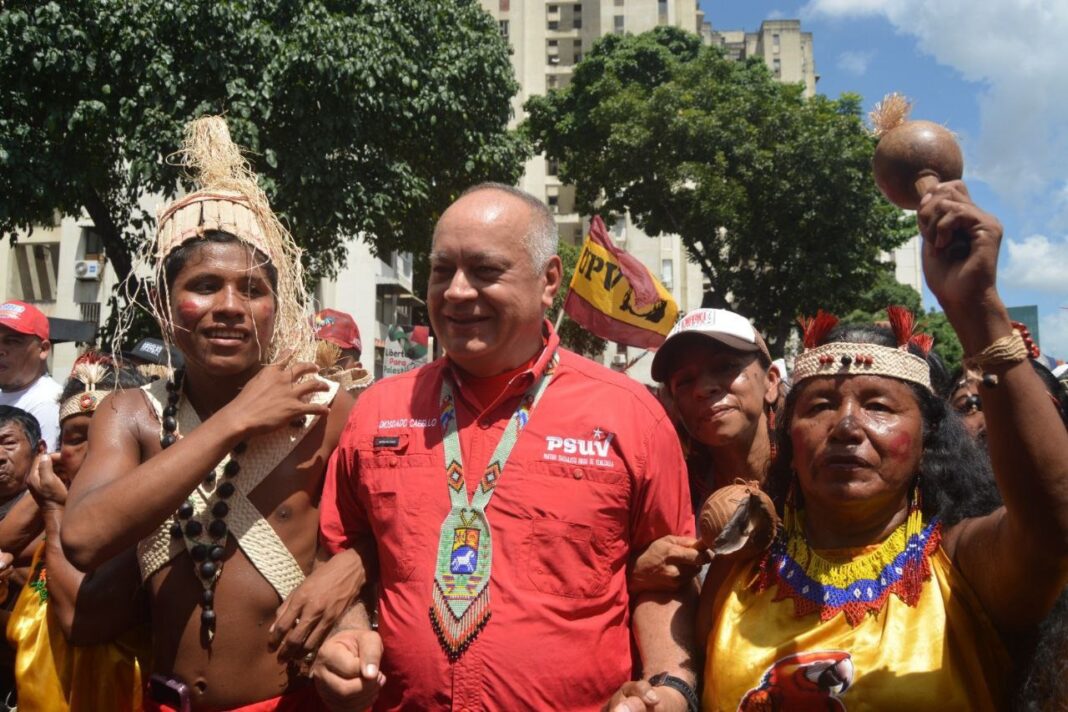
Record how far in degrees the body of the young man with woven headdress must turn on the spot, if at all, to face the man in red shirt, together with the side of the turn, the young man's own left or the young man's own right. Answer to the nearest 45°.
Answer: approximately 45° to the young man's own left

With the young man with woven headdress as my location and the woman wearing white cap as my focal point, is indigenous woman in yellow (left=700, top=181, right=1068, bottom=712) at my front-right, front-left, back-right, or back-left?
front-right

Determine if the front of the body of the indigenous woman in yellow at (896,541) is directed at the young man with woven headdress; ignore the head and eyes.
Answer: no

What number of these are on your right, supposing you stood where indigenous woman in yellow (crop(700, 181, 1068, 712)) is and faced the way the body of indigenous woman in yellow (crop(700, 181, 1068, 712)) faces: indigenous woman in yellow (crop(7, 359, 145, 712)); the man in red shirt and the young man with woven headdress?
3

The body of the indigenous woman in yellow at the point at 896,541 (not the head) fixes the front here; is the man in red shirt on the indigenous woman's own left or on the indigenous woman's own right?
on the indigenous woman's own right

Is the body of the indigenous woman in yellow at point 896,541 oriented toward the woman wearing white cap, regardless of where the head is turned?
no

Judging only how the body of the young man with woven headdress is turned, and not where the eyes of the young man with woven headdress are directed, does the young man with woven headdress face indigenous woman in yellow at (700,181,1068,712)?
no

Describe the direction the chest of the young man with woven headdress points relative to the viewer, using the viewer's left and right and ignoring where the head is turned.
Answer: facing the viewer

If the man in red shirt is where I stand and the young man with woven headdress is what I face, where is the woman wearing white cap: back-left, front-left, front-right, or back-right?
back-right

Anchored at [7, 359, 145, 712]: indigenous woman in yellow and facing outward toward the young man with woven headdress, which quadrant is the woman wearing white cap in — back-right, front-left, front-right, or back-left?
front-left

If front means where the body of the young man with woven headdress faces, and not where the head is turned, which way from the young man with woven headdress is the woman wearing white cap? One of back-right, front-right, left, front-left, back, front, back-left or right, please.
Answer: left

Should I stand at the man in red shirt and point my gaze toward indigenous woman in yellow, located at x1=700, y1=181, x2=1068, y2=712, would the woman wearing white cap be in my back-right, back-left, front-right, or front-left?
front-left

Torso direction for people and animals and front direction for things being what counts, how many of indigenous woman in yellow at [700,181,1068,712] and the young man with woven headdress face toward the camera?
2

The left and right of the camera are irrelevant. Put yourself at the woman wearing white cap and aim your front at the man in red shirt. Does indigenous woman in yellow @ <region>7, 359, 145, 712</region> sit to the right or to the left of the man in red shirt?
right

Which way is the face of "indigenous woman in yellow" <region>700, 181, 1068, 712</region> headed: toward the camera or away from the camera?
toward the camera
